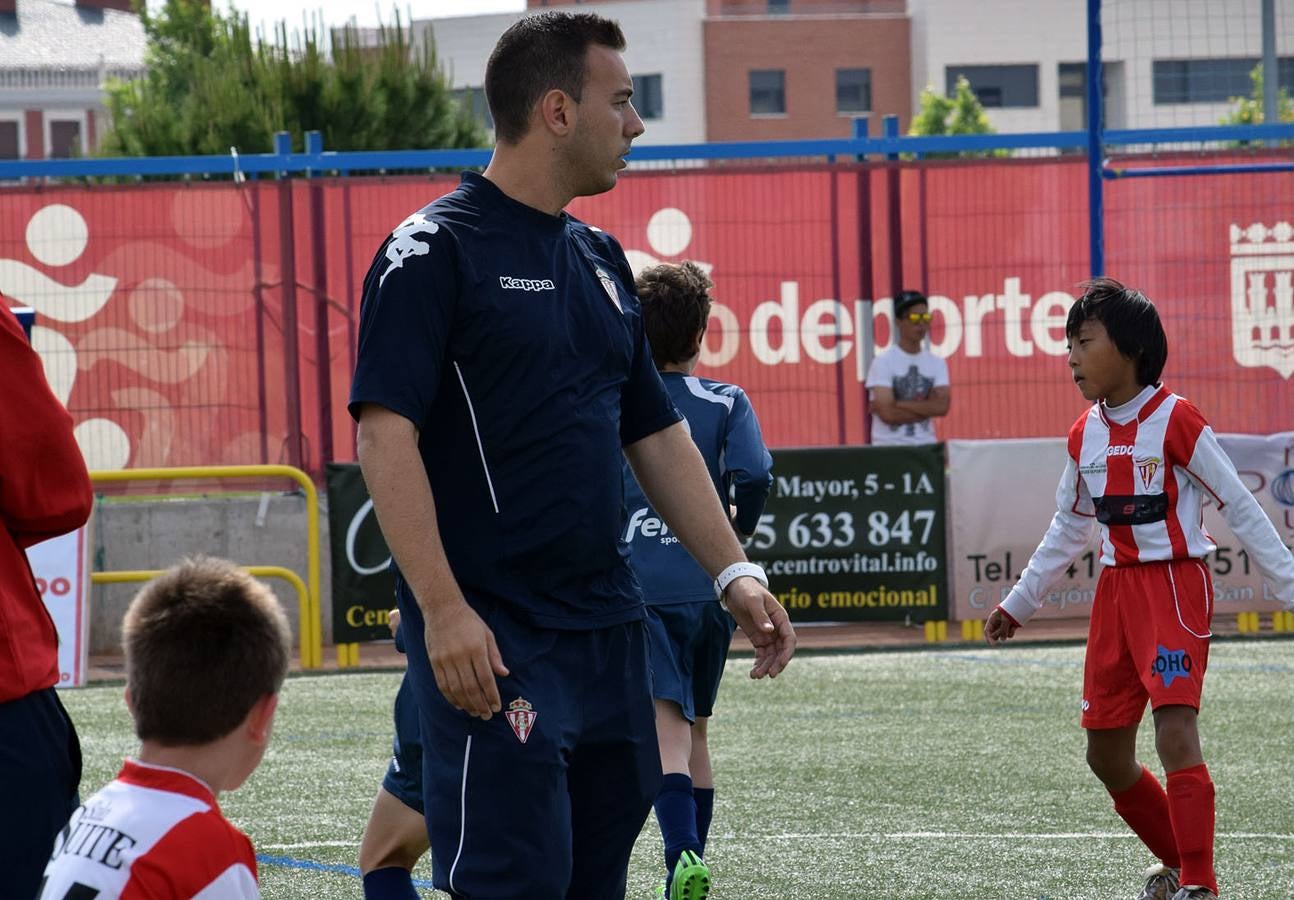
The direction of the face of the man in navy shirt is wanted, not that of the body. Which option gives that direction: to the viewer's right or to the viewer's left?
to the viewer's right

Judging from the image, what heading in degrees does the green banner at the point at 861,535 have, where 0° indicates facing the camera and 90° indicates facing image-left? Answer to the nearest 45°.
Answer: approximately 0°

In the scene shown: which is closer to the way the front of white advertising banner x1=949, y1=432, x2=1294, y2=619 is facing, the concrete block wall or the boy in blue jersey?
the boy in blue jersey

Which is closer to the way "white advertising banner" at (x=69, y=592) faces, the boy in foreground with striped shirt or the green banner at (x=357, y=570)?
the boy in foreground with striped shirt

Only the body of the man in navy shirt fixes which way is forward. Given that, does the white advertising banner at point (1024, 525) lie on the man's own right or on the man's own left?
on the man's own left

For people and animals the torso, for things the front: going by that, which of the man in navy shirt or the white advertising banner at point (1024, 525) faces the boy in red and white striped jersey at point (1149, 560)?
the white advertising banner

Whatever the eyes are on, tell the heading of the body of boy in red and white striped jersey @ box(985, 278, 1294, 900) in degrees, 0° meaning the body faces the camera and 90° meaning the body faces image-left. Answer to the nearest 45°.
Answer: approximately 45°

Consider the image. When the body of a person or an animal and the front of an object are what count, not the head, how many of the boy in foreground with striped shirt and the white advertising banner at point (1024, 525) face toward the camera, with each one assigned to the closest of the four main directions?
1

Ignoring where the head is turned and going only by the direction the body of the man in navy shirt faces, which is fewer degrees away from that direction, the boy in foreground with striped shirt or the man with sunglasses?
the boy in foreground with striped shirt
